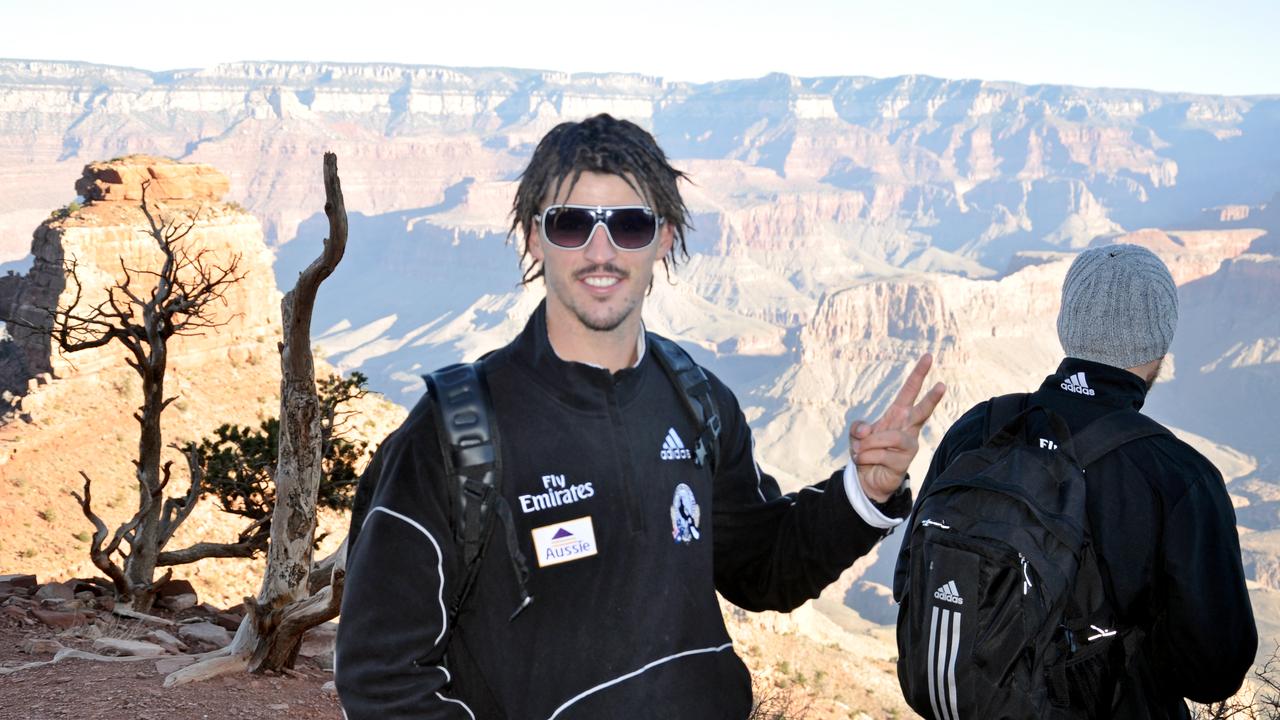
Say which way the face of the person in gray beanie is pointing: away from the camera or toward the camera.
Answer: away from the camera

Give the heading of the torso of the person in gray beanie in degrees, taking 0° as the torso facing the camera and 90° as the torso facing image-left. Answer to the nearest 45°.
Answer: approximately 225°

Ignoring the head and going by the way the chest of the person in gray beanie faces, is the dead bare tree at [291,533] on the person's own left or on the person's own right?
on the person's own left

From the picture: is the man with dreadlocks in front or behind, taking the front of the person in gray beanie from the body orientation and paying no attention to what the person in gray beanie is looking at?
behind
